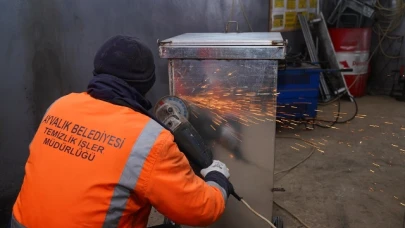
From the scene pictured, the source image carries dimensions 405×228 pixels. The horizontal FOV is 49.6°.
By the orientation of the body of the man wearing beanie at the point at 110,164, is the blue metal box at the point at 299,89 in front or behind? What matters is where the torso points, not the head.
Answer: in front

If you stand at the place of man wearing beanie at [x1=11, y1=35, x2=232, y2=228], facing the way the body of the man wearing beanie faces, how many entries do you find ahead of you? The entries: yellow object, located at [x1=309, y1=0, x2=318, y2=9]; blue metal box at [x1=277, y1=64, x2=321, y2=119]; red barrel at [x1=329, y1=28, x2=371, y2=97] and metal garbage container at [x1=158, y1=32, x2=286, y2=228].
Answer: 4

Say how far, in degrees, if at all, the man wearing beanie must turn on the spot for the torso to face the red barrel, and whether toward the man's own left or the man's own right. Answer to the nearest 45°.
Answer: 0° — they already face it

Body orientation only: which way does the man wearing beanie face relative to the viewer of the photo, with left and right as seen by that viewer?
facing away from the viewer and to the right of the viewer

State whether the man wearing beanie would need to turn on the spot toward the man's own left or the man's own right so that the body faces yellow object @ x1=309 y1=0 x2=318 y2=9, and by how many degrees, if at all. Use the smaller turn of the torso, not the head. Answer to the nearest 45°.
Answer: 0° — they already face it

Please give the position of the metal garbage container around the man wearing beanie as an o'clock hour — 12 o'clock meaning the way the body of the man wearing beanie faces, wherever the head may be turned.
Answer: The metal garbage container is roughly at 12 o'clock from the man wearing beanie.

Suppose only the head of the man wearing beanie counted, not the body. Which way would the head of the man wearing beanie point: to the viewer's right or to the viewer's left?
to the viewer's right
